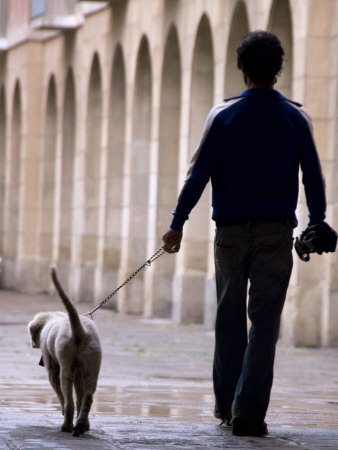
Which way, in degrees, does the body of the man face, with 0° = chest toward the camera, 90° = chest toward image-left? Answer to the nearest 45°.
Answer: approximately 180°

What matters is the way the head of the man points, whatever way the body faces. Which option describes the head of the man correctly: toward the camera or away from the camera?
away from the camera
